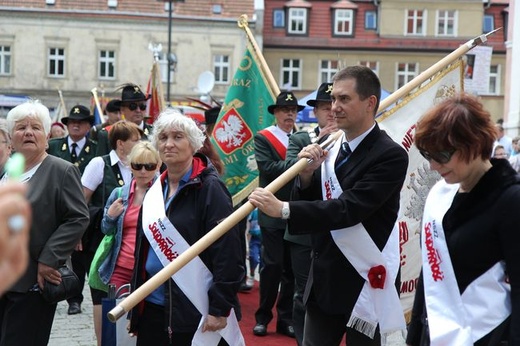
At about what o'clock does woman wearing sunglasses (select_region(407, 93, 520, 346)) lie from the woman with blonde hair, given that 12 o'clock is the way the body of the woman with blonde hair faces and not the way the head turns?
The woman wearing sunglasses is roughly at 11 o'clock from the woman with blonde hair.

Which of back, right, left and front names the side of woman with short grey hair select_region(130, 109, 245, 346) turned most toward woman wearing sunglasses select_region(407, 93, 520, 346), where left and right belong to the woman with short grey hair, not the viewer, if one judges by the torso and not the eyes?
left

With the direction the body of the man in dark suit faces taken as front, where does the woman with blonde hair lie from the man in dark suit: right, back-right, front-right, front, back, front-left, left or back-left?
right

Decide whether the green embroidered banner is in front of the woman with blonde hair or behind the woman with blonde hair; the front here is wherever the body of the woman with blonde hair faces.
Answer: behind

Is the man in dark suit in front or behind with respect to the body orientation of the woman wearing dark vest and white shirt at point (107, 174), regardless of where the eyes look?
in front

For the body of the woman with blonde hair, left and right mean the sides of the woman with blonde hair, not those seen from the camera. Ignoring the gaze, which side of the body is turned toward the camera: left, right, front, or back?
front

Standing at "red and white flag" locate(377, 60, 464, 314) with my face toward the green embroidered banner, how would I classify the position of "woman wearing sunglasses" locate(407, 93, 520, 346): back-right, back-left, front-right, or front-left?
back-left

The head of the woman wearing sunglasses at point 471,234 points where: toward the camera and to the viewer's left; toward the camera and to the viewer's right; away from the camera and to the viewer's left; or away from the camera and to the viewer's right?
toward the camera and to the viewer's left

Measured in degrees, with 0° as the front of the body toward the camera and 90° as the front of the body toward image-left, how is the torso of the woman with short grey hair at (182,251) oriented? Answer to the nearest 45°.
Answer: approximately 45°

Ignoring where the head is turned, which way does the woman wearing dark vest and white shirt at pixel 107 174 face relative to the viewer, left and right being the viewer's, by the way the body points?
facing the viewer and to the right of the viewer

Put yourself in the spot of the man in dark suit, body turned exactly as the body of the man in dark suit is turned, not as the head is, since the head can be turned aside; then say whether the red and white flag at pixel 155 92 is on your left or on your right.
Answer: on your right

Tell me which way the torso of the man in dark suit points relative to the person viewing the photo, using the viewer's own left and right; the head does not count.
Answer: facing the viewer and to the left of the viewer

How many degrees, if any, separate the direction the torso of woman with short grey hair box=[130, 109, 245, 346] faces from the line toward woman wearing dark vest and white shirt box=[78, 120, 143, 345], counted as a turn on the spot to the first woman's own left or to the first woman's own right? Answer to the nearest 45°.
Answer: approximately 135° to the first woman's own right

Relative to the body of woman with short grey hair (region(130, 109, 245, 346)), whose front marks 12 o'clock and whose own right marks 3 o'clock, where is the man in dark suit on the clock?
The man in dark suit is roughly at 8 o'clock from the woman with short grey hair.

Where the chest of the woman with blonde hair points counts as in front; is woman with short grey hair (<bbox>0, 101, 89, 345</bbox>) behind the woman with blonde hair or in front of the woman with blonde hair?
in front

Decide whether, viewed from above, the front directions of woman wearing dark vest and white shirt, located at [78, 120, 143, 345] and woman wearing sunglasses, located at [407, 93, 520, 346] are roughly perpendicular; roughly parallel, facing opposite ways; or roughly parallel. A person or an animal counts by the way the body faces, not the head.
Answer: roughly perpendicular
